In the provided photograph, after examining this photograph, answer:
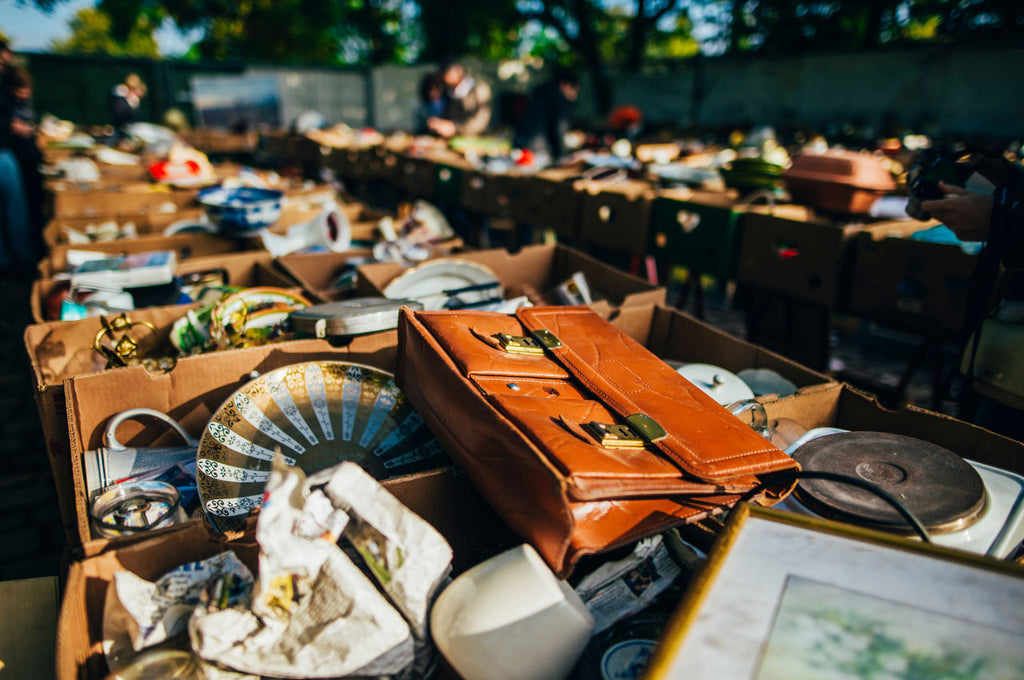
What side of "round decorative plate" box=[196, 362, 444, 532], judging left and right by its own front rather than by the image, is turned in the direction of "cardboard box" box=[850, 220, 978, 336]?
left

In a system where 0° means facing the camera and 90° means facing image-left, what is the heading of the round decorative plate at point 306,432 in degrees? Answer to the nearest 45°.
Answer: approximately 0°

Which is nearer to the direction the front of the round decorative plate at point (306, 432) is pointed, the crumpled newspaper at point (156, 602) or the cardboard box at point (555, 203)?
the crumpled newspaper

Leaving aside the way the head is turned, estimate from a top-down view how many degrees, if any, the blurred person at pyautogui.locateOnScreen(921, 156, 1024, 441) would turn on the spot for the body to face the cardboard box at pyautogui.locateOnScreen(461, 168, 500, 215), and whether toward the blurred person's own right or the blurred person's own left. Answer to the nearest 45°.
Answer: approximately 45° to the blurred person's own right

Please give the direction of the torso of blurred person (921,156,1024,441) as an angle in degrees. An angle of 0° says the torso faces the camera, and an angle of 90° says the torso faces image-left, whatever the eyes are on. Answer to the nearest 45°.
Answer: approximately 90°

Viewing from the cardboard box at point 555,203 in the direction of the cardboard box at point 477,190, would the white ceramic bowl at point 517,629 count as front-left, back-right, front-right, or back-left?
back-left

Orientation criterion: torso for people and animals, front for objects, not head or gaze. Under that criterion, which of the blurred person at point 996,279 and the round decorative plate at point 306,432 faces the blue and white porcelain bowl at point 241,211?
the blurred person

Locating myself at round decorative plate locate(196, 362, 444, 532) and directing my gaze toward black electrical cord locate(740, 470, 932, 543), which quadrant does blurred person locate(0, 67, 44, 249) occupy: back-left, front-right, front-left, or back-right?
back-left

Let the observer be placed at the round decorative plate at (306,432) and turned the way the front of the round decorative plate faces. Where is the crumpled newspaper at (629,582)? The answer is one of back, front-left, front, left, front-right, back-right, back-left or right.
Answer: front-left

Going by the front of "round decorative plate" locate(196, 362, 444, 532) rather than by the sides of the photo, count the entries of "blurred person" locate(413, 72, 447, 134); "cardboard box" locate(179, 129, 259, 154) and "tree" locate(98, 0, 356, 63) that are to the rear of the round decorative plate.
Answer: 3

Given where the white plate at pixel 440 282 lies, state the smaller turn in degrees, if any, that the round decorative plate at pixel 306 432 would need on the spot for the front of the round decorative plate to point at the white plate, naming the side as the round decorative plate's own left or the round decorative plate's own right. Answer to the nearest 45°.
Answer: approximately 135° to the round decorative plate's own left

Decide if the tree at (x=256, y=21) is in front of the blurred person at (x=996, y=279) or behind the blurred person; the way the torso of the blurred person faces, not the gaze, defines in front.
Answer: in front

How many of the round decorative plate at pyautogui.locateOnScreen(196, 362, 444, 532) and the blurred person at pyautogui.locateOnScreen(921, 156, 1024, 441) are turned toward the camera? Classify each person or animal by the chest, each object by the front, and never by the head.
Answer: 1
